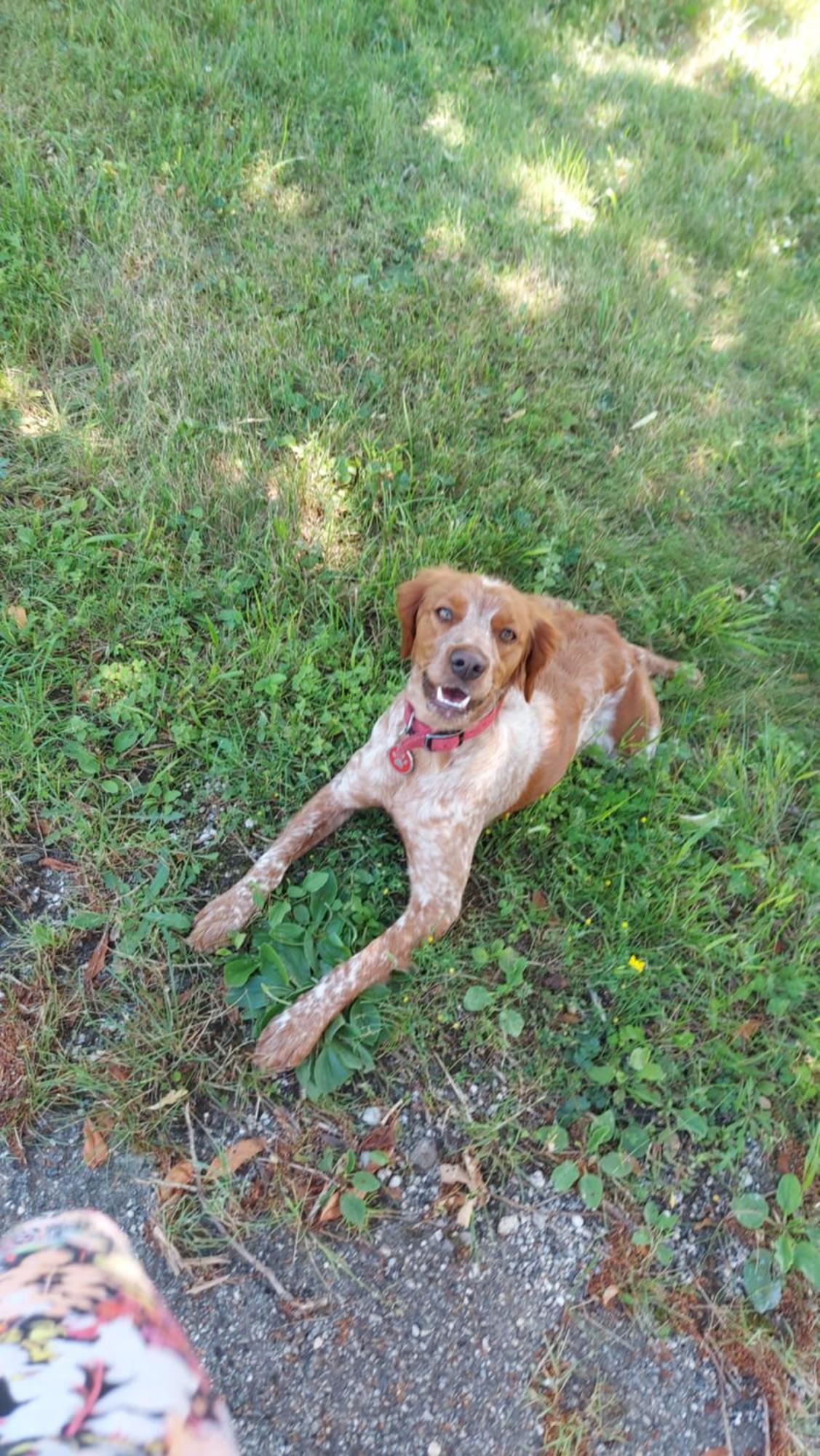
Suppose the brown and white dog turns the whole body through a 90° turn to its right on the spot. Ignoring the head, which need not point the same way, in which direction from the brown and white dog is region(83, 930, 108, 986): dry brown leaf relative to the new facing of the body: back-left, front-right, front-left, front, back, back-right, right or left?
left

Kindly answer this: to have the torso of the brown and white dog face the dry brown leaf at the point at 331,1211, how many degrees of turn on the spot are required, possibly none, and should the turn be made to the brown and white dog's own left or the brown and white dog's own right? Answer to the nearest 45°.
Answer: approximately 45° to the brown and white dog's own left

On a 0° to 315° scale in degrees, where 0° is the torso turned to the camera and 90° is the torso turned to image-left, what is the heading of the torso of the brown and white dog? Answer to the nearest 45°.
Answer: approximately 45°

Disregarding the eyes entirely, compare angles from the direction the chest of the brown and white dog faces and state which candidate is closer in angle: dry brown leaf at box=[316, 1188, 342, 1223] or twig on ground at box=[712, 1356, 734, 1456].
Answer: the dry brown leaf

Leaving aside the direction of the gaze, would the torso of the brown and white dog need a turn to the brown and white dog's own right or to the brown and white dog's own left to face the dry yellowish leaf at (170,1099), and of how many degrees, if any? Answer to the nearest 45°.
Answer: approximately 45° to the brown and white dog's own left

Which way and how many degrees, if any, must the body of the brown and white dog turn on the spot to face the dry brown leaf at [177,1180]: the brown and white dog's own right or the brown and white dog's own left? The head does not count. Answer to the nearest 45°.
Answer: approximately 45° to the brown and white dog's own left

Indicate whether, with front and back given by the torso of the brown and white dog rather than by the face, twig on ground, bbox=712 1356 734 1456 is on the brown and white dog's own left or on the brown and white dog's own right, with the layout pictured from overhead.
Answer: on the brown and white dog's own left

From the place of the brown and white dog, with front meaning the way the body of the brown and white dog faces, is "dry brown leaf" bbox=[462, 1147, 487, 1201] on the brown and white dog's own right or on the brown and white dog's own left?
on the brown and white dog's own left

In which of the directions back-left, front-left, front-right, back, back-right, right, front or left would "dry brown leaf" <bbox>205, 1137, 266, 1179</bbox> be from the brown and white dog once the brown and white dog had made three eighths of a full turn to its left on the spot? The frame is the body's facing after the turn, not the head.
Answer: right
